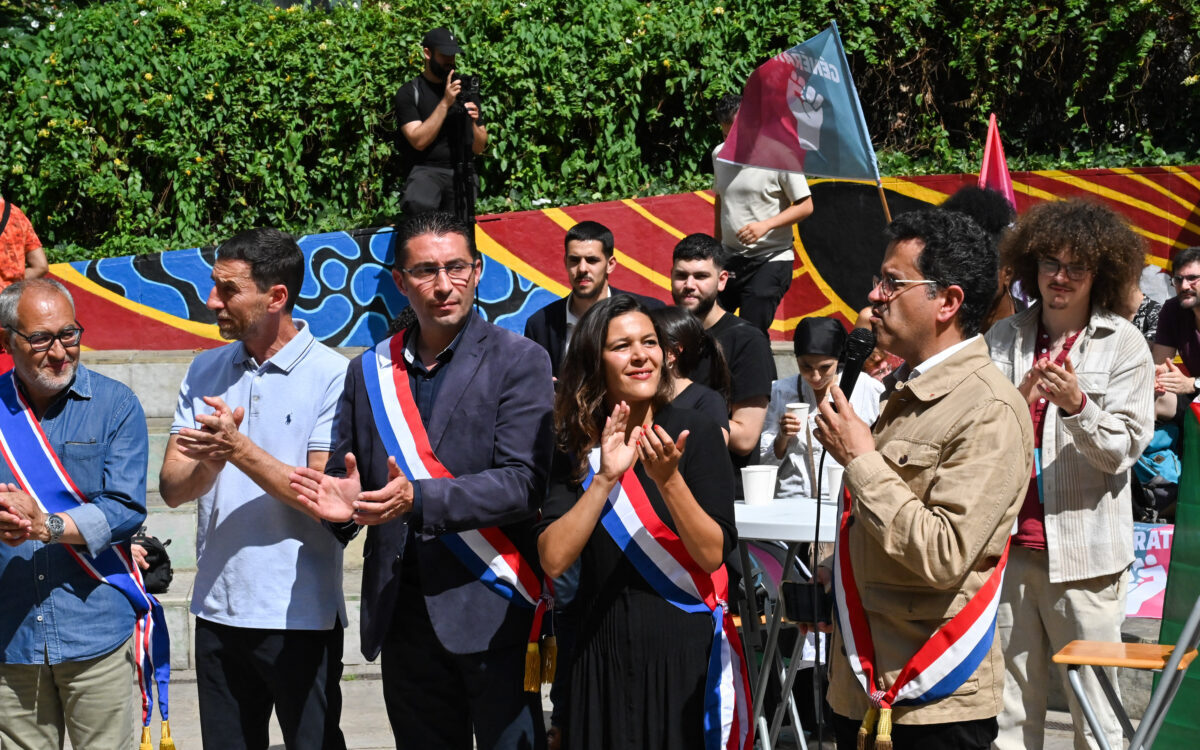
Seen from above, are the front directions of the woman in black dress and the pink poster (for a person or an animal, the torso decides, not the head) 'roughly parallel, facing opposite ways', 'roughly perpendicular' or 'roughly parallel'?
roughly parallel

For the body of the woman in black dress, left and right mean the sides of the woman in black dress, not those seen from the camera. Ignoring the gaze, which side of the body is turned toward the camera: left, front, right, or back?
front

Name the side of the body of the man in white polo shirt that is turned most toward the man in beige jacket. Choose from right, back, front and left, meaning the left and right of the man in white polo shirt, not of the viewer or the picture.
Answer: left

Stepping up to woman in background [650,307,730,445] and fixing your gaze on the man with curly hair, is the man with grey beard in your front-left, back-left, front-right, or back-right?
back-right

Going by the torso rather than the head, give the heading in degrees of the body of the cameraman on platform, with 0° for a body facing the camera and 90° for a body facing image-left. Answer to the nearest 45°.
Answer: approximately 315°

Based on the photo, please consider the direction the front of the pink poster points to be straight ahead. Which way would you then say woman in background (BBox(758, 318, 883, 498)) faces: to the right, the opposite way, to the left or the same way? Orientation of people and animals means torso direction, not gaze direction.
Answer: the same way

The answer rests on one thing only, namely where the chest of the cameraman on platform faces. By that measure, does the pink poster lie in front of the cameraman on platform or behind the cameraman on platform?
in front

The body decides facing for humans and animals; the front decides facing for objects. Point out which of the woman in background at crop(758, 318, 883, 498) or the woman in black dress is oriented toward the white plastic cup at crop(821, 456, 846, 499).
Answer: the woman in background

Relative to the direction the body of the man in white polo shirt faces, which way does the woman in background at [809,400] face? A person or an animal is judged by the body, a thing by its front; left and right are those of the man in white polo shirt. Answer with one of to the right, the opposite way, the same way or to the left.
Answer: the same way

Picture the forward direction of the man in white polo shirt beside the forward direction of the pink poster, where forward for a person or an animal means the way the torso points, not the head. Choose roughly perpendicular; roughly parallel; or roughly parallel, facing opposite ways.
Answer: roughly parallel

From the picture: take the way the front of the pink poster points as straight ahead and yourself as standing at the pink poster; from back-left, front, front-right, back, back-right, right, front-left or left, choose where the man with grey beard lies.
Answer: front-right

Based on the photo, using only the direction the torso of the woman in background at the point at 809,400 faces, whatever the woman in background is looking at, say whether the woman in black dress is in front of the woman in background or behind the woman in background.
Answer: in front

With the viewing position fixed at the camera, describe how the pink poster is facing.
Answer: facing the viewer

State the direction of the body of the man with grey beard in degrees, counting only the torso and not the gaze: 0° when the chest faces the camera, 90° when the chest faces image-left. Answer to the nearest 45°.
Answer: approximately 0°
